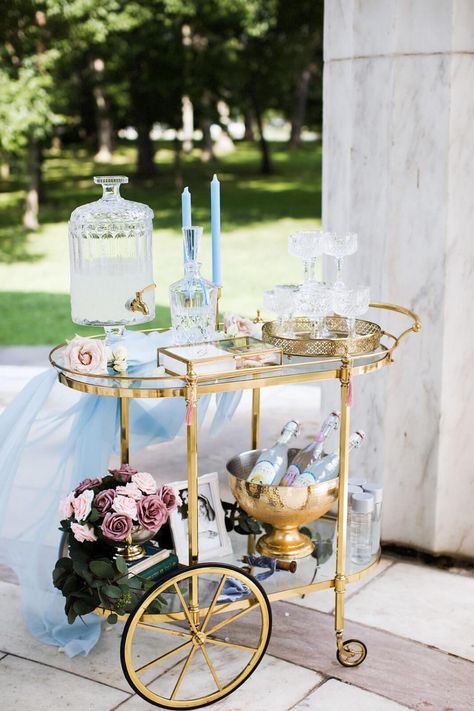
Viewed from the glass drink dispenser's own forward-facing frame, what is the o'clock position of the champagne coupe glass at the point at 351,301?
The champagne coupe glass is roughly at 11 o'clock from the glass drink dispenser.

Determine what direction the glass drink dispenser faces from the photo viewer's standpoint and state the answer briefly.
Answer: facing the viewer and to the right of the viewer

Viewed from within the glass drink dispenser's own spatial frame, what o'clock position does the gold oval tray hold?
The gold oval tray is roughly at 11 o'clock from the glass drink dispenser.

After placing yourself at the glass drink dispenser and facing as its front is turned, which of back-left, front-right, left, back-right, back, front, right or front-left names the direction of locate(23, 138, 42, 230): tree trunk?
back-left

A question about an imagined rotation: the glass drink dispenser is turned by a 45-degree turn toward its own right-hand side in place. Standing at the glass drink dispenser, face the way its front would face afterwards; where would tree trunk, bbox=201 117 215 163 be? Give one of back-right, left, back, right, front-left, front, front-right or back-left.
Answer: back

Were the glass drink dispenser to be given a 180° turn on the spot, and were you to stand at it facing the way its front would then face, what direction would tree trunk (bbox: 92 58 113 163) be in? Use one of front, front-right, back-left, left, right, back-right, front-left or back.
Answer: front-right

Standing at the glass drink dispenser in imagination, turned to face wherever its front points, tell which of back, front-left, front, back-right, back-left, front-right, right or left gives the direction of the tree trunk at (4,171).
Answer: back-left
